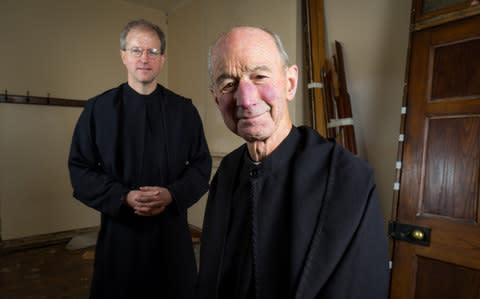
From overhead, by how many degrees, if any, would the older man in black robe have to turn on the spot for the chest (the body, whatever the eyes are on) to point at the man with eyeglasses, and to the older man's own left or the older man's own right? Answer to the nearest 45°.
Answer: approximately 90° to the older man's own right

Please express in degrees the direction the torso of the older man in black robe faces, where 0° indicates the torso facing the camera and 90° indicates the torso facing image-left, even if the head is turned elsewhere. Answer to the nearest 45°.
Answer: approximately 45°

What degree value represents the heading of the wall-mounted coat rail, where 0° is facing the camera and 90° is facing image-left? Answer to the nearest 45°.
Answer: approximately 315°

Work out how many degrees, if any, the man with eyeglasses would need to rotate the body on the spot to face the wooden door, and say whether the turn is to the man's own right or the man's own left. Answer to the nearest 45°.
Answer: approximately 90° to the man's own left

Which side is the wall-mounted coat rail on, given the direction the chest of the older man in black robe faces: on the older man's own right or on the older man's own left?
on the older man's own right

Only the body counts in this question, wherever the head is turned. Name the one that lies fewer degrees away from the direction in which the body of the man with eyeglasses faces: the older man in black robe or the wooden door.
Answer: the older man in black robe
